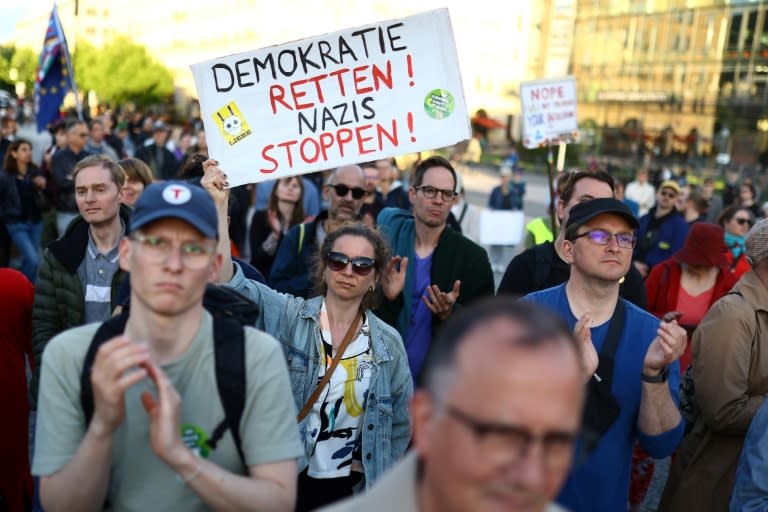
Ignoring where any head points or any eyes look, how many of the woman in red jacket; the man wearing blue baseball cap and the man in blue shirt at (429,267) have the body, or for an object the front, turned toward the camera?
3

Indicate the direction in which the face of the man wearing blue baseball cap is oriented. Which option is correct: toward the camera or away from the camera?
toward the camera

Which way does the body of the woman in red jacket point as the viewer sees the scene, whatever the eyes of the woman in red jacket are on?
toward the camera

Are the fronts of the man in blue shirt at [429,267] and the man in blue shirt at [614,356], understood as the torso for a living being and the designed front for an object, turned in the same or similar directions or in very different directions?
same or similar directions

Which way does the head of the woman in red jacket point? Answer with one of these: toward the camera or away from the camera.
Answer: toward the camera

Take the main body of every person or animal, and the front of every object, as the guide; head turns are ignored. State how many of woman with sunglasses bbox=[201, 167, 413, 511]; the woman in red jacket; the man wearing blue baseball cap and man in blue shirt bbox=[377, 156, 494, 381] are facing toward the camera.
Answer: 4

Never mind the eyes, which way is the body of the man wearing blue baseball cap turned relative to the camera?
toward the camera

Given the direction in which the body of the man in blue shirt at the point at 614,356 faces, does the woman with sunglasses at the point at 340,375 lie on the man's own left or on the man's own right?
on the man's own right

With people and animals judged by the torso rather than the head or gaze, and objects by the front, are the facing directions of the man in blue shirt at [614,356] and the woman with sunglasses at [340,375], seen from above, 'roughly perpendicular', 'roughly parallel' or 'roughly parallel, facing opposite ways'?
roughly parallel

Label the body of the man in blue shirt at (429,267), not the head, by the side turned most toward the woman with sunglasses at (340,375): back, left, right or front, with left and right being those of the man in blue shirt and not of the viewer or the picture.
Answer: front

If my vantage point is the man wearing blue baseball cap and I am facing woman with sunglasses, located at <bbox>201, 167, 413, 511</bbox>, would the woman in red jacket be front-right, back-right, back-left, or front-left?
front-right

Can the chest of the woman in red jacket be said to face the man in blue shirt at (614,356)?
yes

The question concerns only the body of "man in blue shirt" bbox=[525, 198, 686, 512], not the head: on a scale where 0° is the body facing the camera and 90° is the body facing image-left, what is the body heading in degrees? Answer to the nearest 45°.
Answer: approximately 315°
